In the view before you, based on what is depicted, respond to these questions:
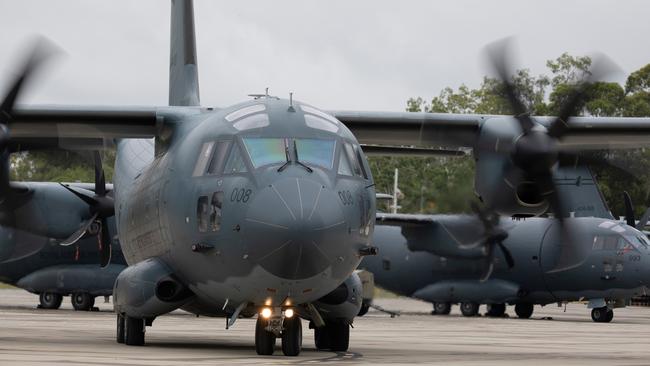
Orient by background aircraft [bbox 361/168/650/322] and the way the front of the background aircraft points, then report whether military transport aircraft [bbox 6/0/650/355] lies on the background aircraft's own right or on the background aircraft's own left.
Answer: on the background aircraft's own right

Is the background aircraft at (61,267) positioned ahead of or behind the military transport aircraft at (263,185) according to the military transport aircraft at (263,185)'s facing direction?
behind

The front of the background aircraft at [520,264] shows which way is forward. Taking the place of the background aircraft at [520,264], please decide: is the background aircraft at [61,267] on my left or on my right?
on my right

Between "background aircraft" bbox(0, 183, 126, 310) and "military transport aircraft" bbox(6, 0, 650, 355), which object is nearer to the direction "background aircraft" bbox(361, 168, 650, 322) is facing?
the military transport aircraft

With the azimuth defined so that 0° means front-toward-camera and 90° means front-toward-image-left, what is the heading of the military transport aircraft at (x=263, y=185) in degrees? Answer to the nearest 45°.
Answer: approximately 0°

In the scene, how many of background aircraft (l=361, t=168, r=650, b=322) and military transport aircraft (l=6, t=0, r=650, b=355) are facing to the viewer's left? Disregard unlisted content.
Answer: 0

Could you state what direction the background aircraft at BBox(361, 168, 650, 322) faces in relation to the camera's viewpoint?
facing the viewer and to the right of the viewer
